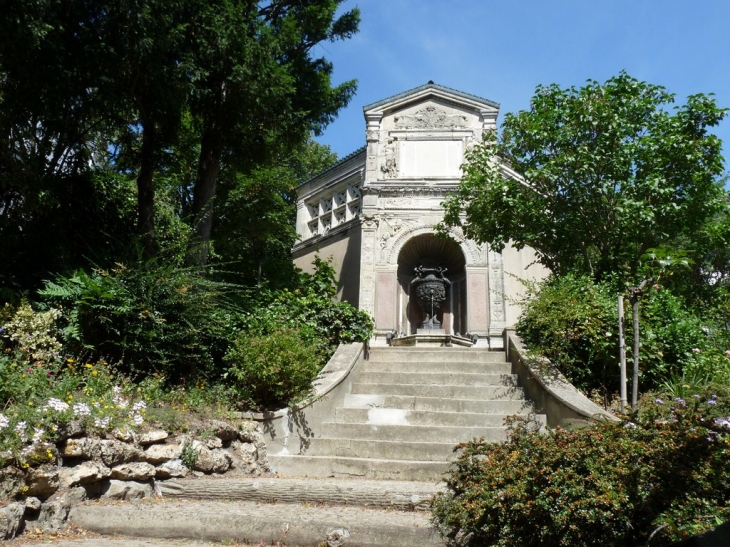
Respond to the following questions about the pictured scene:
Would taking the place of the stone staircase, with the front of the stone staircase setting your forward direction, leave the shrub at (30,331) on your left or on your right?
on your right

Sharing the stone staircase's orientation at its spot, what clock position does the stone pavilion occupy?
The stone pavilion is roughly at 6 o'clock from the stone staircase.

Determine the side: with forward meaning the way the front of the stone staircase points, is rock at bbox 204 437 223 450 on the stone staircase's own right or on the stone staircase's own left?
on the stone staircase's own right

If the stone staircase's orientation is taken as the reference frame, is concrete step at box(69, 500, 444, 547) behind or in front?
in front

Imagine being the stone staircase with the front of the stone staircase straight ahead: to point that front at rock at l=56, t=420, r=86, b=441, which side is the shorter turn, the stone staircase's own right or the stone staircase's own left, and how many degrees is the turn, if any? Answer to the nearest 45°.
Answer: approximately 45° to the stone staircase's own right

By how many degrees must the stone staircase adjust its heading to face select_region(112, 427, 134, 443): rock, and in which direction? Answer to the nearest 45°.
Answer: approximately 45° to its right

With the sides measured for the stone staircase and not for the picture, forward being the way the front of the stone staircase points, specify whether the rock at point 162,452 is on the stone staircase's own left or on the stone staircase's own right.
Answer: on the stone staircase's own right

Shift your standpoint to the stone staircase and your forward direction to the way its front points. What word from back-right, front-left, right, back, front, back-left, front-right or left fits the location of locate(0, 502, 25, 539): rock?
front-right

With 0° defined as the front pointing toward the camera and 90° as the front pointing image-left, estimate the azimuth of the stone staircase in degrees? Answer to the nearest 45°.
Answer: approximately 0°
